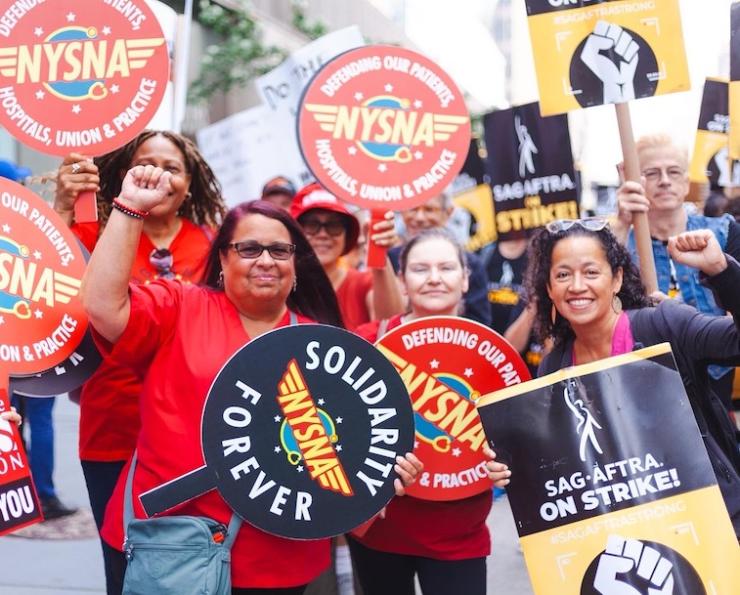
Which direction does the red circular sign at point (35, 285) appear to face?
toward the camera

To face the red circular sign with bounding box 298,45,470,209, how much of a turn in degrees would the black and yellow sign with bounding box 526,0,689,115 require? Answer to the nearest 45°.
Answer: approximately 90° to its right

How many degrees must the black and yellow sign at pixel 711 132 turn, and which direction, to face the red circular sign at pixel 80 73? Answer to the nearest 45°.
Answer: approximately 45° to its right

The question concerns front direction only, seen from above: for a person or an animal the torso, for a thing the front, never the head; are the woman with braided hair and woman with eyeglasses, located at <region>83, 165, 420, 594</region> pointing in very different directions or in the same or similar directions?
same or similar directions

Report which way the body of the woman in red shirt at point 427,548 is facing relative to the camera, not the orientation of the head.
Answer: toward the camera

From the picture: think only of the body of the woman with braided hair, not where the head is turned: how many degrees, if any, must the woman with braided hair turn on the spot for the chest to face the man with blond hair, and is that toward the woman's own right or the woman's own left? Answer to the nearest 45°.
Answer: approximately 90° to the woman's own left

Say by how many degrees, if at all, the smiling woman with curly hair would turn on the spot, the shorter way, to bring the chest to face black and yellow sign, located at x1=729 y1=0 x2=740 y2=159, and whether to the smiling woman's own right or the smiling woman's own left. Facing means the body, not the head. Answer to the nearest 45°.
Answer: approximately 135° to the smiling woman's own left

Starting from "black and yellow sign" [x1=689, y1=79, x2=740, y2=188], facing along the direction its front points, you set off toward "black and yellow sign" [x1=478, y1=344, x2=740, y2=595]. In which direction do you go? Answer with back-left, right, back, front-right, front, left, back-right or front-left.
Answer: front

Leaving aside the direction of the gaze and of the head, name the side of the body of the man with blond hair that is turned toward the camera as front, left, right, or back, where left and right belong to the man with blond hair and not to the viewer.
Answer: front

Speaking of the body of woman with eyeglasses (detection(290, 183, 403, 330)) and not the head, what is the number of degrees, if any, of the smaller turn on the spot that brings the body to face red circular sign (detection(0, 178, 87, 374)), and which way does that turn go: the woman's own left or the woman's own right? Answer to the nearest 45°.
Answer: approximately 45° to the woman's own right

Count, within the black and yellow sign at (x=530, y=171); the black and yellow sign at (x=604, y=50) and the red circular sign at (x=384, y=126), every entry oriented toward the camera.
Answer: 3
